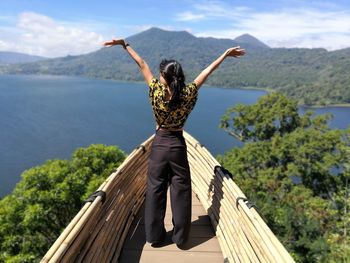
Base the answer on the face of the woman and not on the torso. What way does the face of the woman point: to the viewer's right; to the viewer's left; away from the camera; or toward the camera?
away from the camera

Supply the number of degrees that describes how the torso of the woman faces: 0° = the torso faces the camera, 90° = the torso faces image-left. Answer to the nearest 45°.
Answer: approximately 180°
